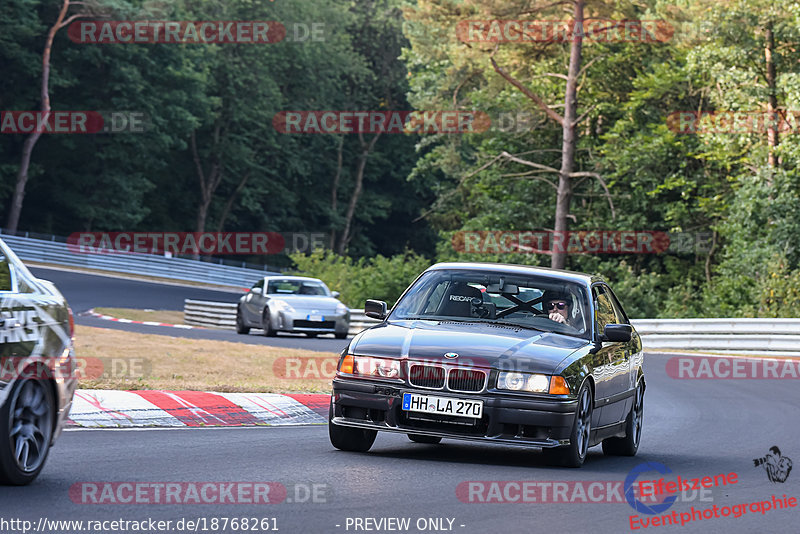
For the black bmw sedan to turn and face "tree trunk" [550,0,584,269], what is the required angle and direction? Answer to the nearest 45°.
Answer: approximately 135° to its right

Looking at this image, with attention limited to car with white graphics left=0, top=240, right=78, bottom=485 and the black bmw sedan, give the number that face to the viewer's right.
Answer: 0

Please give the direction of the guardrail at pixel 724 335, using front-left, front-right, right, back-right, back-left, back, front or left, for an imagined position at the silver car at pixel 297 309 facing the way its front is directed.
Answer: front-left

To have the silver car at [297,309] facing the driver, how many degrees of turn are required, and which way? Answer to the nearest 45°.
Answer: approximately 45° to its right

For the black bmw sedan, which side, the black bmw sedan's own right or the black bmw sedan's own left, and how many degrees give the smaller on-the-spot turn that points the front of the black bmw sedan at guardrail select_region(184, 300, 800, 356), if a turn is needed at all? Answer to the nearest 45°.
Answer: approximately 135° to the black bmw sedan's own right

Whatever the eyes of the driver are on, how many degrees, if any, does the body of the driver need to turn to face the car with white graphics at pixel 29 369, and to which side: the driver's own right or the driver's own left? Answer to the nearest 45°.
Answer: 0° — they already face it

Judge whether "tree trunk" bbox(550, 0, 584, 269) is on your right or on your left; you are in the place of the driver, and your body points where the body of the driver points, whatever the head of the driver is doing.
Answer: on your right

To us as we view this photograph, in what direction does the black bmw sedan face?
facing the viewer and to the left of the viewer

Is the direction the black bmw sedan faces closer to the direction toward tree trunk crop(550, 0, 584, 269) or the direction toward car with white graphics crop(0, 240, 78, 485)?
the car with white graphics
